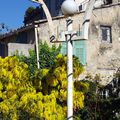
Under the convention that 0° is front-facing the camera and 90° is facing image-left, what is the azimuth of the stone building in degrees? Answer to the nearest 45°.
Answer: approximately 45°

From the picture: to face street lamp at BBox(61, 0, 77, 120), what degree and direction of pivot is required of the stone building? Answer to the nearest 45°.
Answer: approximately 45° to its left
